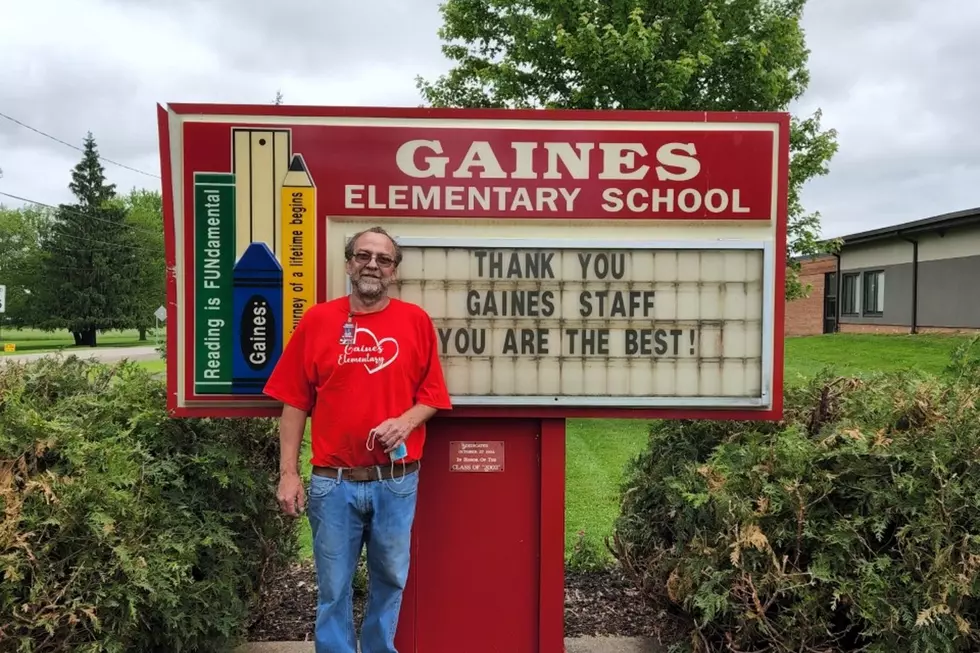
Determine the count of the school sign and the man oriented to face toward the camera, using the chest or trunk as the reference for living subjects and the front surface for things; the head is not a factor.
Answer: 2

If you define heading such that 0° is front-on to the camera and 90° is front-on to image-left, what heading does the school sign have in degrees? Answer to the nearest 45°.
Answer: approximately 0°

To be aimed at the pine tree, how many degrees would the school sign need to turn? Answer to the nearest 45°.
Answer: approximately 135° to its right

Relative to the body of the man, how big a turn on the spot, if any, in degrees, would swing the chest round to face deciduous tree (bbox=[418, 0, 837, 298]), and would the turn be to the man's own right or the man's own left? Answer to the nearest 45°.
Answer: approximately 135° to the man's own left

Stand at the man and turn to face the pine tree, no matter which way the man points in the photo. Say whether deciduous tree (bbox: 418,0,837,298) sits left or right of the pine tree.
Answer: right

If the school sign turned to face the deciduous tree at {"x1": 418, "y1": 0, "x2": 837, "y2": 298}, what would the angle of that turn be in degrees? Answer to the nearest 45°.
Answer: approximately 180°
